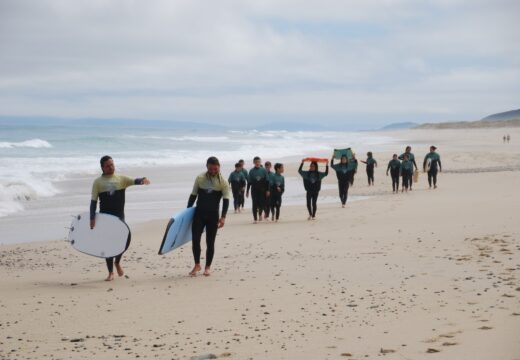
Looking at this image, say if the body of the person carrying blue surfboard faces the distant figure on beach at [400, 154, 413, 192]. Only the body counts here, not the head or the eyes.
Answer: no

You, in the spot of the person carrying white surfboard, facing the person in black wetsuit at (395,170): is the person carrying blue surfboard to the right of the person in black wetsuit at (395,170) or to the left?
right

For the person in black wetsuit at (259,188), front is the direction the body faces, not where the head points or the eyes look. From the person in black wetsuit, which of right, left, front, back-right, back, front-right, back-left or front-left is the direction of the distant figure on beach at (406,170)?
back-left

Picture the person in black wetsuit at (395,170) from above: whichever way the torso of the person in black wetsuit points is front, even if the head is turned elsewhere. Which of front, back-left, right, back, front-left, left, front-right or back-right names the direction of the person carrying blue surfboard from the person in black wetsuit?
front

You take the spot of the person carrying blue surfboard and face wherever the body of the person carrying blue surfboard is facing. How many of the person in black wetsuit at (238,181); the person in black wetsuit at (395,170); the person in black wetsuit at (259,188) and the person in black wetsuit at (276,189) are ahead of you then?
0

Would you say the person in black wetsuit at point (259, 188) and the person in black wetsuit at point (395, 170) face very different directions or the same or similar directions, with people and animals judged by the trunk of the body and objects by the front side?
same or similar directions

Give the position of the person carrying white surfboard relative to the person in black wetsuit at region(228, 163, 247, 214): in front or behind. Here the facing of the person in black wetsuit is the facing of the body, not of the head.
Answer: in front

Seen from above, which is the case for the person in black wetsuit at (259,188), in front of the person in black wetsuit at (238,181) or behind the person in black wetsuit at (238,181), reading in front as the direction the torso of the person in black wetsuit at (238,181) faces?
in front

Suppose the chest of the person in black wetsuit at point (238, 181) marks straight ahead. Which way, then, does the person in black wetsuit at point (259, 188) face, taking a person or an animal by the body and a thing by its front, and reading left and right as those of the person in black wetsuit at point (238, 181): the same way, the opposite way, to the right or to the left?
the same way

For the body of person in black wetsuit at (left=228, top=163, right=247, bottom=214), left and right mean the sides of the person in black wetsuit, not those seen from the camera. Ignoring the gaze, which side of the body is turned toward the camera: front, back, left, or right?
front

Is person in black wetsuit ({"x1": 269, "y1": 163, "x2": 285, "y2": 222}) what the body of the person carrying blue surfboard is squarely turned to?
no

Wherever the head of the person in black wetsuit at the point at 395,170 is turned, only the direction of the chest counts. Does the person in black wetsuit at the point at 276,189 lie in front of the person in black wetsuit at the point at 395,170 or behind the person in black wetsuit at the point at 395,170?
in front

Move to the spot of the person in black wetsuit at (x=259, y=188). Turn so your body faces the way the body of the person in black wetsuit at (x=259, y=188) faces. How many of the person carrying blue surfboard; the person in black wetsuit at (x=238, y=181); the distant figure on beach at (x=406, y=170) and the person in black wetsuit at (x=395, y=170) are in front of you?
1

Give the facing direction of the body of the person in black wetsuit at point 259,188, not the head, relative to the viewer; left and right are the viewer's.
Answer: facing the viewer

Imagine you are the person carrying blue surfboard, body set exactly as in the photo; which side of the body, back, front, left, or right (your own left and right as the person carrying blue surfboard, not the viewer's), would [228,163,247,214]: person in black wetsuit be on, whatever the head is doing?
back

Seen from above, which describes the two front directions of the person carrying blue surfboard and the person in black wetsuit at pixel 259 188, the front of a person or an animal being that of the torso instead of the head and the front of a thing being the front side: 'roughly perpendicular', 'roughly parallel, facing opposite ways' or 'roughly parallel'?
roughly parallel
